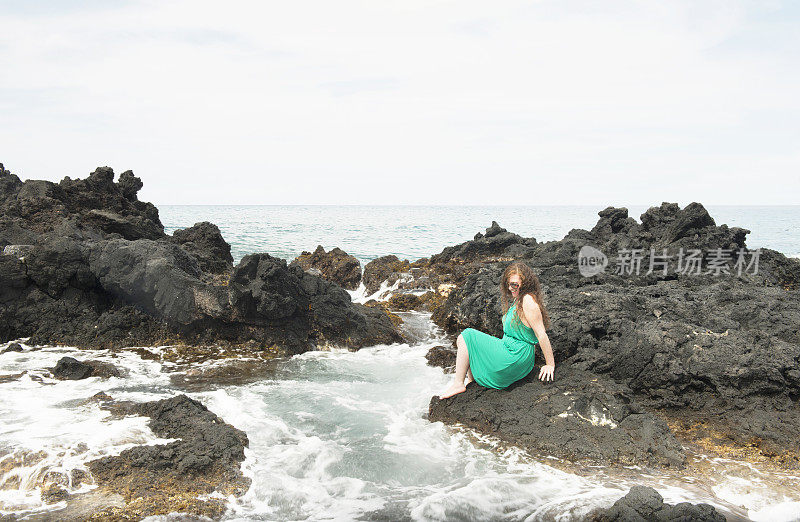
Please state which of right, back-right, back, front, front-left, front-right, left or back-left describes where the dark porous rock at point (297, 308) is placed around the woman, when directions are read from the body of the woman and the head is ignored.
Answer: front-right

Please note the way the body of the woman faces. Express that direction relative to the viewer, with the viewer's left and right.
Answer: facing to the left of the viewer

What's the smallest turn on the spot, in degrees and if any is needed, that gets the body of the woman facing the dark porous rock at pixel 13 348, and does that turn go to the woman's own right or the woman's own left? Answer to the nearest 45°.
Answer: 0° — they already face it

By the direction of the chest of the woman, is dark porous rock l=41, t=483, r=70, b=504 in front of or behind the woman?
in front

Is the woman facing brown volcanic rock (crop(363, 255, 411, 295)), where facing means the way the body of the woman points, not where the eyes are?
no

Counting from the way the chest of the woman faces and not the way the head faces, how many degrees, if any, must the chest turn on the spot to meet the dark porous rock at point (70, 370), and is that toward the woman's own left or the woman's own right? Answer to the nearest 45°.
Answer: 0° — they already face it

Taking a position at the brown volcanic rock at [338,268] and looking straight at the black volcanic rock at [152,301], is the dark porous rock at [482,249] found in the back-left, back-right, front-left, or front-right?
back-left

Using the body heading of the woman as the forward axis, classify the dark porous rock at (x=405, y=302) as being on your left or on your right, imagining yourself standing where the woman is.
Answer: on your right

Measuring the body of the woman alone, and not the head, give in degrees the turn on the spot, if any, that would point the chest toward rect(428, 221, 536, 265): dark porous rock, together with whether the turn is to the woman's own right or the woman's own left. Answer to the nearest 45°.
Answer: approximately 90° to the woman's own right
